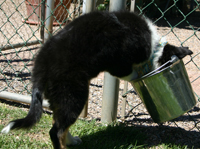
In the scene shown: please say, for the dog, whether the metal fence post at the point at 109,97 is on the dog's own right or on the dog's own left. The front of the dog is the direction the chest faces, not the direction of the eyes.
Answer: on the dog's own left

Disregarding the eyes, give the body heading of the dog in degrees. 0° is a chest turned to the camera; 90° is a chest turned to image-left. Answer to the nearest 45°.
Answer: approximately 270°

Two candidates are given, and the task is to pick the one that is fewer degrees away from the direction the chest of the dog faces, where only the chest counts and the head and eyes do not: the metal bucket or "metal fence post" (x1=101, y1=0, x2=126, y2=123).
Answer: the metal bucket

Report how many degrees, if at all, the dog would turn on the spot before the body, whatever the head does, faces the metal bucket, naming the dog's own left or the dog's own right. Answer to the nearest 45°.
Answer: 0° — it already faces it
